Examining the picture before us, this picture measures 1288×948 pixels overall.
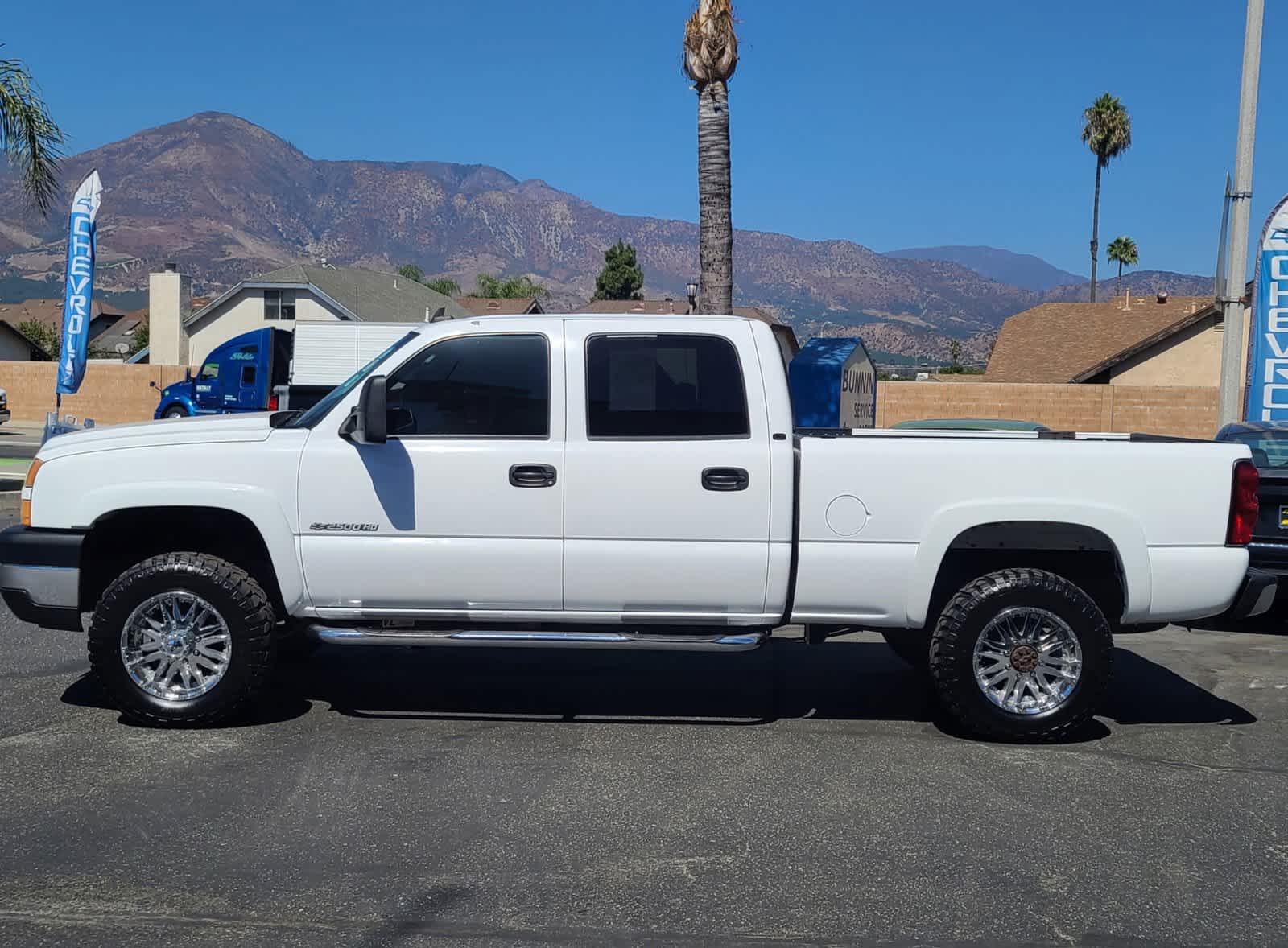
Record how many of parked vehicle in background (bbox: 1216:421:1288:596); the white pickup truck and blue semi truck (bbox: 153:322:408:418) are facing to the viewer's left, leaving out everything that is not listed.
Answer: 2

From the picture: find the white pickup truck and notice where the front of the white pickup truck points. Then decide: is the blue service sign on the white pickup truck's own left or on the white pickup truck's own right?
on the white pickup truck's own right

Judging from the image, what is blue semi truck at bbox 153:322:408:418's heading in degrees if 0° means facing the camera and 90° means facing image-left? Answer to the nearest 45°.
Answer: approximately 90°

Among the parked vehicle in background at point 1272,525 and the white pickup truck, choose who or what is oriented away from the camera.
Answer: the parked vehicle in background

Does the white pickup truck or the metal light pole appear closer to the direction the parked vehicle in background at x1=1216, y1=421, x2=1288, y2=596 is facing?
the metal light pole

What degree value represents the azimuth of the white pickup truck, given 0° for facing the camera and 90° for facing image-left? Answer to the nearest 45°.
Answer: approximately 90°

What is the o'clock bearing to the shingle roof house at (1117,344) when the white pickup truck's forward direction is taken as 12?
The shingle roof house is roughly at 4 o'clock from the white pickup truck.

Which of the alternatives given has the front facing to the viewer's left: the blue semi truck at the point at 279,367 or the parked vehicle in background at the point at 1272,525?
the blue semi truck

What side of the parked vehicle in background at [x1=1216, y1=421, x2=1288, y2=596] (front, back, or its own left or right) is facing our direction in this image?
back

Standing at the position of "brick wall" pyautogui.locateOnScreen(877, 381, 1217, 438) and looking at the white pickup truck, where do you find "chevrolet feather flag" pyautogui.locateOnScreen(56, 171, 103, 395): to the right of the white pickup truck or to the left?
right

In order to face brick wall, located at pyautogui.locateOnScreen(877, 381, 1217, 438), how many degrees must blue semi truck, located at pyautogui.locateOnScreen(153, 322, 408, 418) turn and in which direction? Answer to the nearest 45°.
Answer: approximately 180°

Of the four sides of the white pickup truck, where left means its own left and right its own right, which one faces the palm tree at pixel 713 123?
right

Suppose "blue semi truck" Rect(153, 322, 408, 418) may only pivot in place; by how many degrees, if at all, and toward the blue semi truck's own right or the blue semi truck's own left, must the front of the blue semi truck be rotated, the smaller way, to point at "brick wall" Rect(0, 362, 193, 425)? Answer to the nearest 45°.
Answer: approximately 45° to the blue semi truck's own right
